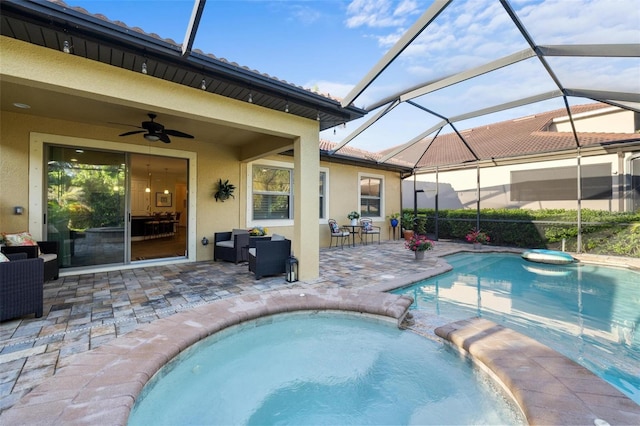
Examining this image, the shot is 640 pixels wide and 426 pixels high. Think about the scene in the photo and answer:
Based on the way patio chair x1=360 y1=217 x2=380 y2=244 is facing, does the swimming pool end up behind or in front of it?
in front

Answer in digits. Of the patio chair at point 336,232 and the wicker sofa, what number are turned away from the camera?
0

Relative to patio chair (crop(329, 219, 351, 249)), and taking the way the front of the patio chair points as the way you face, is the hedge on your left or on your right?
on your left

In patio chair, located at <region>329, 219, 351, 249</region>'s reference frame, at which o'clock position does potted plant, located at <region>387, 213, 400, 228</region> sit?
The potted plant is roughly at 9 o'clock from the patio chair.

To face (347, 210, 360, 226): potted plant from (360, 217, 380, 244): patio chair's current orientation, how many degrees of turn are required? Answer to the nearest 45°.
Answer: approximately 90° to its right

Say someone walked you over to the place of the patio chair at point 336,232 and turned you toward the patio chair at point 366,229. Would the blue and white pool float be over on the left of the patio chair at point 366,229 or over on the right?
right

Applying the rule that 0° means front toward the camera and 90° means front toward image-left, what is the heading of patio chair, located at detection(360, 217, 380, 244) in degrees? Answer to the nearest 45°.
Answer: approximately 315°

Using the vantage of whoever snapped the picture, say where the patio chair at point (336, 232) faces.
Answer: facing the viewer and to the right of the viewer

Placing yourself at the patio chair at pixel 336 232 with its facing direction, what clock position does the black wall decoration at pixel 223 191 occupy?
The black wall decoration is roughly at 3 o'clock from the patio chair.

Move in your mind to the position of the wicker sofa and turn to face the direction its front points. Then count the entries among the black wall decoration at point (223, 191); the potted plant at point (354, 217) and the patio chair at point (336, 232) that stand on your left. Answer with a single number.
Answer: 3

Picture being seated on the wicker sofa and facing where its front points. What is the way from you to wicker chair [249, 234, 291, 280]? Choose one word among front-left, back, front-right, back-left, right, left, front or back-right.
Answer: front-left

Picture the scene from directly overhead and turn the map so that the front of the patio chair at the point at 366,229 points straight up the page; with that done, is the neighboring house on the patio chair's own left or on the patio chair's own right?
on the patio chair's own left
